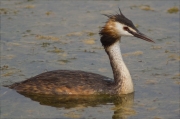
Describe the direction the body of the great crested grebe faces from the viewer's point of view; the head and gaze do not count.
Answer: to the viewer's right
